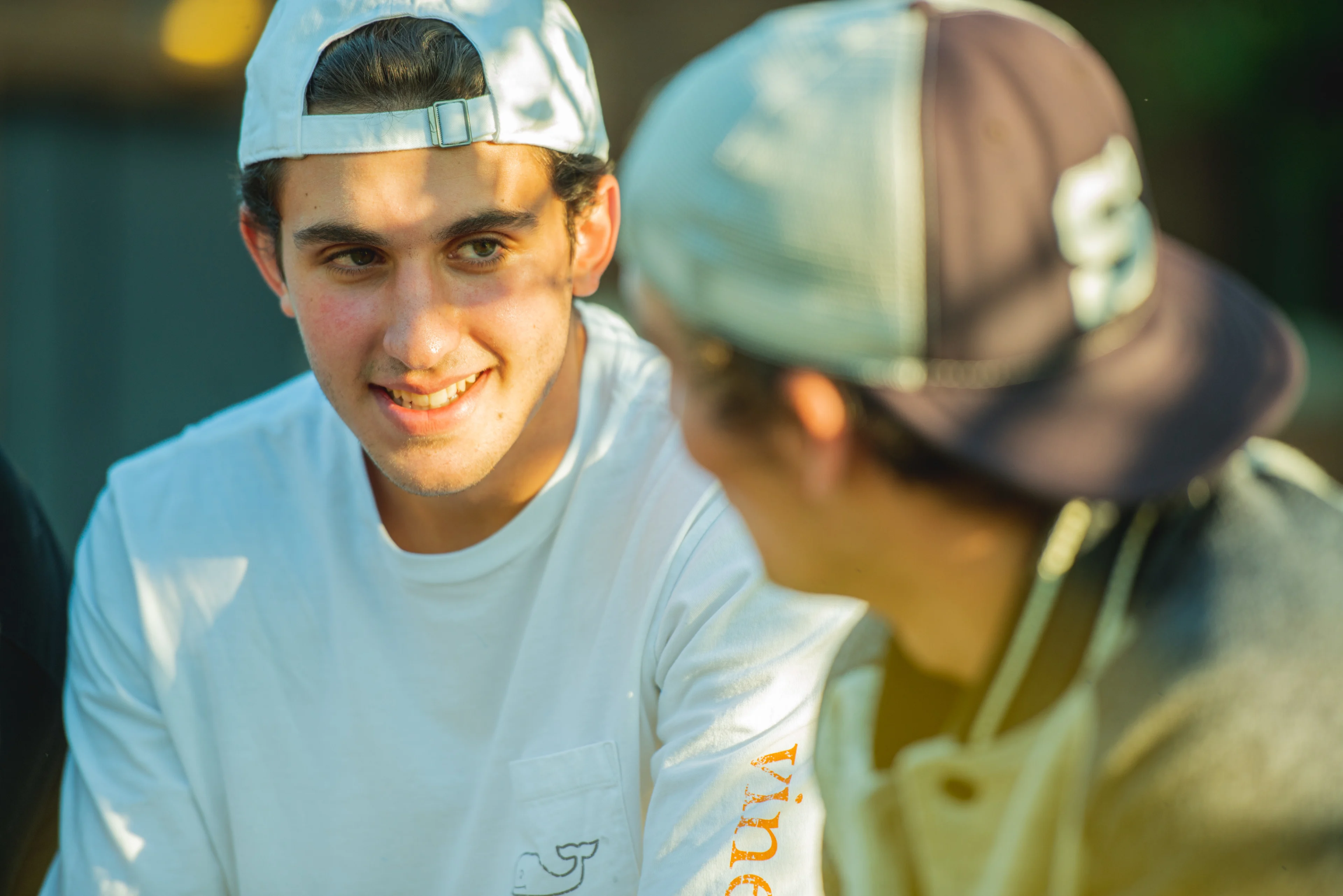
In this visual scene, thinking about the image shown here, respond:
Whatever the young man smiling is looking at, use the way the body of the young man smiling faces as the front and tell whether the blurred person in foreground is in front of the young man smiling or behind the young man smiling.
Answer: in front

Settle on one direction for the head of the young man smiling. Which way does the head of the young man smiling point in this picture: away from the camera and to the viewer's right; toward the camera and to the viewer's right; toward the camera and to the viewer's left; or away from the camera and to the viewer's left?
toward the camera and to the viewer's right

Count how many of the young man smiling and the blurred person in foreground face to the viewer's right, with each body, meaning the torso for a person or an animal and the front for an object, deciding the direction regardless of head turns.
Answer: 0

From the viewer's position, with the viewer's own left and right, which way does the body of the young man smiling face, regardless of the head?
facing the viewer

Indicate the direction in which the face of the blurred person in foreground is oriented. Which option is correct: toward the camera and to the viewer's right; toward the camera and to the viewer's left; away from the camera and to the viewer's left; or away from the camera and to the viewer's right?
away from the camera and to the viewer's left
